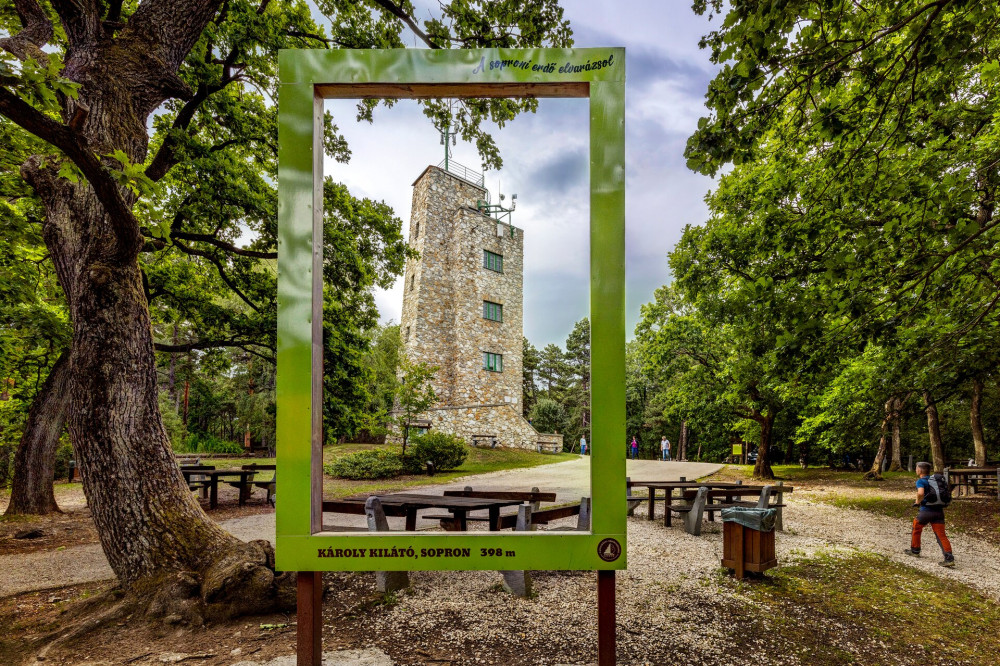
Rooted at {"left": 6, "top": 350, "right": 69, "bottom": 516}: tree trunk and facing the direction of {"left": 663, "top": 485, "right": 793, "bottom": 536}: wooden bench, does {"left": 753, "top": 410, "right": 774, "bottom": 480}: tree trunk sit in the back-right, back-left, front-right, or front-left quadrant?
front-left

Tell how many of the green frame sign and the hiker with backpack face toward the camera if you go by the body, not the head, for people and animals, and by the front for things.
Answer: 1

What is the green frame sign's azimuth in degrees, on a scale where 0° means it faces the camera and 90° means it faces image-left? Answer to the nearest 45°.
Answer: approximately 0°

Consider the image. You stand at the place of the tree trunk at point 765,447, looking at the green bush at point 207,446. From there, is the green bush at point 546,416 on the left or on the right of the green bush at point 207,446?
right

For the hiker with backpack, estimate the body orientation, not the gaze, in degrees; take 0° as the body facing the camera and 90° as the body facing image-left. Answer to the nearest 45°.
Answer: approximately 135°

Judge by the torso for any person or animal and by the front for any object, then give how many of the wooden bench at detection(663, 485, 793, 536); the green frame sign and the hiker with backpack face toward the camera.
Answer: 1

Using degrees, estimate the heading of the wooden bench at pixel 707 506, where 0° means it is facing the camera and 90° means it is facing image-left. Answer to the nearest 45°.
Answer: approximately 135°

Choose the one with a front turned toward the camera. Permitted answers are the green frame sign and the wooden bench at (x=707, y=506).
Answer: the green frame sign

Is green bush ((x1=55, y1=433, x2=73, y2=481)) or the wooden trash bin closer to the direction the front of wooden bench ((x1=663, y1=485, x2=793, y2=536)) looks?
the green bush

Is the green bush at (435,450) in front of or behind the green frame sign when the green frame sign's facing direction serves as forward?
behind

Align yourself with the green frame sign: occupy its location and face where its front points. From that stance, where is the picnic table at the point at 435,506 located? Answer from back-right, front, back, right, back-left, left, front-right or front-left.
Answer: back

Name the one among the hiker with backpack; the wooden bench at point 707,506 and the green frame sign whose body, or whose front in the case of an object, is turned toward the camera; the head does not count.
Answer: the green frame sign

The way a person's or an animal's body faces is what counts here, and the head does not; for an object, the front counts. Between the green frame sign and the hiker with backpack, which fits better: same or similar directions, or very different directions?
very different directions
